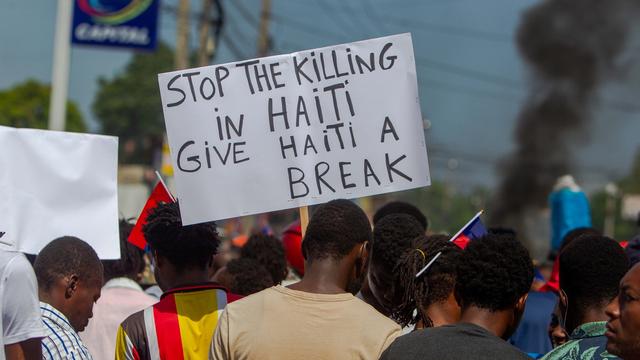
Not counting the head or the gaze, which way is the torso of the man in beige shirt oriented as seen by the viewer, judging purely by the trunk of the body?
away from the camera

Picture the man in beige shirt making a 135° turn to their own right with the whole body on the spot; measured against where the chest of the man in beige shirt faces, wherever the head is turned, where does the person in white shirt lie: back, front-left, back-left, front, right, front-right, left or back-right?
back-right

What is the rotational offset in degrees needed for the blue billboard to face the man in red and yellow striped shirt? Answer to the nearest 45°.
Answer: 0° — it already faces them

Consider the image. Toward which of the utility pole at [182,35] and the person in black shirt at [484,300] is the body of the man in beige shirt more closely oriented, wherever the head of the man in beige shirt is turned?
the utility pole

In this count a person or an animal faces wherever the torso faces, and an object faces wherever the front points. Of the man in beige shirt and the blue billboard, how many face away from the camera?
1

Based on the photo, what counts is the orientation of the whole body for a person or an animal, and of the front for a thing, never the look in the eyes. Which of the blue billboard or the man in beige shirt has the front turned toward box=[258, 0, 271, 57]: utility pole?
the man in beige shirt

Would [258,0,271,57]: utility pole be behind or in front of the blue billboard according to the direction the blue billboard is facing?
behind

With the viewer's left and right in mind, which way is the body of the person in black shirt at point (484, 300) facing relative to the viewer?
facing away from the viewer and to the right of the viewer

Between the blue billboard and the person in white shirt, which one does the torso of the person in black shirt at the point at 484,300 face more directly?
the blue billboard

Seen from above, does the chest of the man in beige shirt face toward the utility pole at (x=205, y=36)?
yes

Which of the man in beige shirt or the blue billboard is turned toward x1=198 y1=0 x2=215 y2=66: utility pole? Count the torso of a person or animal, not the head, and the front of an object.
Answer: the man in beige shirt

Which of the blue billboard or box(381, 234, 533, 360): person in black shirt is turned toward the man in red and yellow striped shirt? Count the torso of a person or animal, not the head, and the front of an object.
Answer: the blue billboard

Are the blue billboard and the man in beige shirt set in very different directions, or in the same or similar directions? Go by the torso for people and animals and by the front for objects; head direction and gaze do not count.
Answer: very different directions
